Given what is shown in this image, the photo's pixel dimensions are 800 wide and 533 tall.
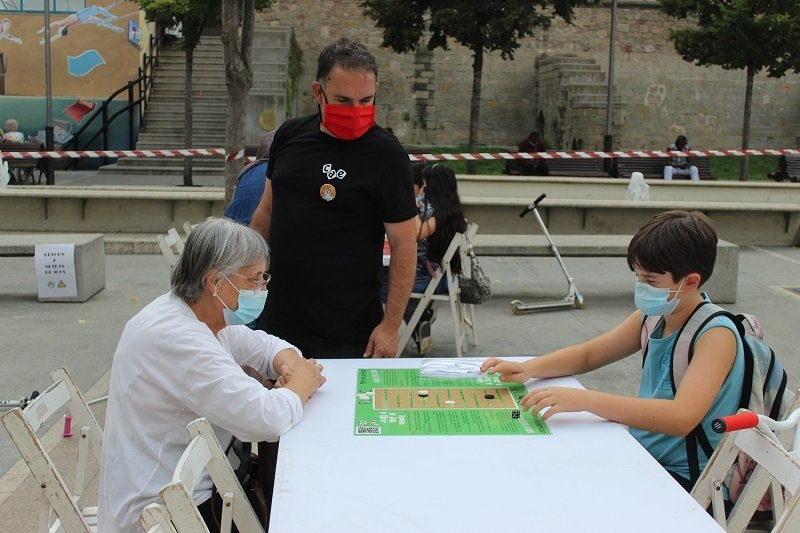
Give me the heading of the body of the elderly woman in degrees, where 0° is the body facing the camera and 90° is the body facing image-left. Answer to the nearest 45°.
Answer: approximately 270°

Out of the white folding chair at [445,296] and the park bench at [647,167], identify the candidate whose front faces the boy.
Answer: the park bench

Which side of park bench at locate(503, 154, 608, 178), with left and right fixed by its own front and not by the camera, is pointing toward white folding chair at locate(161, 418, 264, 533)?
front

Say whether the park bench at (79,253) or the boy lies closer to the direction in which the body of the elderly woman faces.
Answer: the boy

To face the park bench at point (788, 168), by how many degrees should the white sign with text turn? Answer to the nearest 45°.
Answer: approximately 135° to its left

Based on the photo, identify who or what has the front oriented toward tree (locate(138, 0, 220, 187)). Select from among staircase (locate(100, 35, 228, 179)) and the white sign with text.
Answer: the staircase

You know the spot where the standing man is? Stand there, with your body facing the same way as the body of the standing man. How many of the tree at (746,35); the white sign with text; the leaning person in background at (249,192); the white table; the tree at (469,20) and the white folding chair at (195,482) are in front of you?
2

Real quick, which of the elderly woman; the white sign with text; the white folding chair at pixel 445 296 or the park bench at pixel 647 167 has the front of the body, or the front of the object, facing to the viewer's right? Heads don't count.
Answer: the elderly woman

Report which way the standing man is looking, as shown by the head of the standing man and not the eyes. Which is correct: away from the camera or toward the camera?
toward the camera

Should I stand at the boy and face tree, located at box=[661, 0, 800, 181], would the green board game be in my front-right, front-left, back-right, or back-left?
back-left

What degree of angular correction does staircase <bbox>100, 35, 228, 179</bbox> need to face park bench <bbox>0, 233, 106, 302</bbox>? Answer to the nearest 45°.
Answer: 0° — it already faces it

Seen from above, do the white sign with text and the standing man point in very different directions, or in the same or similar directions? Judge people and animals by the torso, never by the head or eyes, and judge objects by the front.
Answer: same or similar directions

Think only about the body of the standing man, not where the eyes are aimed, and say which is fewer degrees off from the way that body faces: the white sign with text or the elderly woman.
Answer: the elderly woman

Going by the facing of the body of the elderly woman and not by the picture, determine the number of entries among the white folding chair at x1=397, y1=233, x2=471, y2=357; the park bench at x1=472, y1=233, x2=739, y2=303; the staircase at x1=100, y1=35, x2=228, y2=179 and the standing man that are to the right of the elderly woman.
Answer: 0

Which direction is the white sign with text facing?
toward the camera

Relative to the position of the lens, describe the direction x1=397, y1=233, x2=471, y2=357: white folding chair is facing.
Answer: facing to the left of the viewer

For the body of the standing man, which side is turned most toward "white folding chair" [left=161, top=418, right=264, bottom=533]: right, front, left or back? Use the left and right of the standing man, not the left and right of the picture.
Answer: front

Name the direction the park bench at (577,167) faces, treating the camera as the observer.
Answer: facing the viewer

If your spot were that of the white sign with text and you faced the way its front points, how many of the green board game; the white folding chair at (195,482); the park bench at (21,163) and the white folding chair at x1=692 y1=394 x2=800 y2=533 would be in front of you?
3

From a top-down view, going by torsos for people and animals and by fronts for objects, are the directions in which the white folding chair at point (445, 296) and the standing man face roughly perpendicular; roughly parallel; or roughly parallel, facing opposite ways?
roughly perpendicular

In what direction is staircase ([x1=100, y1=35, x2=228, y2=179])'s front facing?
toward the camera
